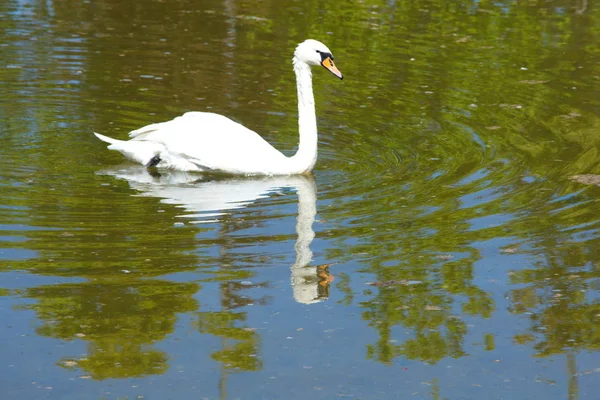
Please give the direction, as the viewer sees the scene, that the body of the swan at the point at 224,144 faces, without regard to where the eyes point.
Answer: to the viewer's right
